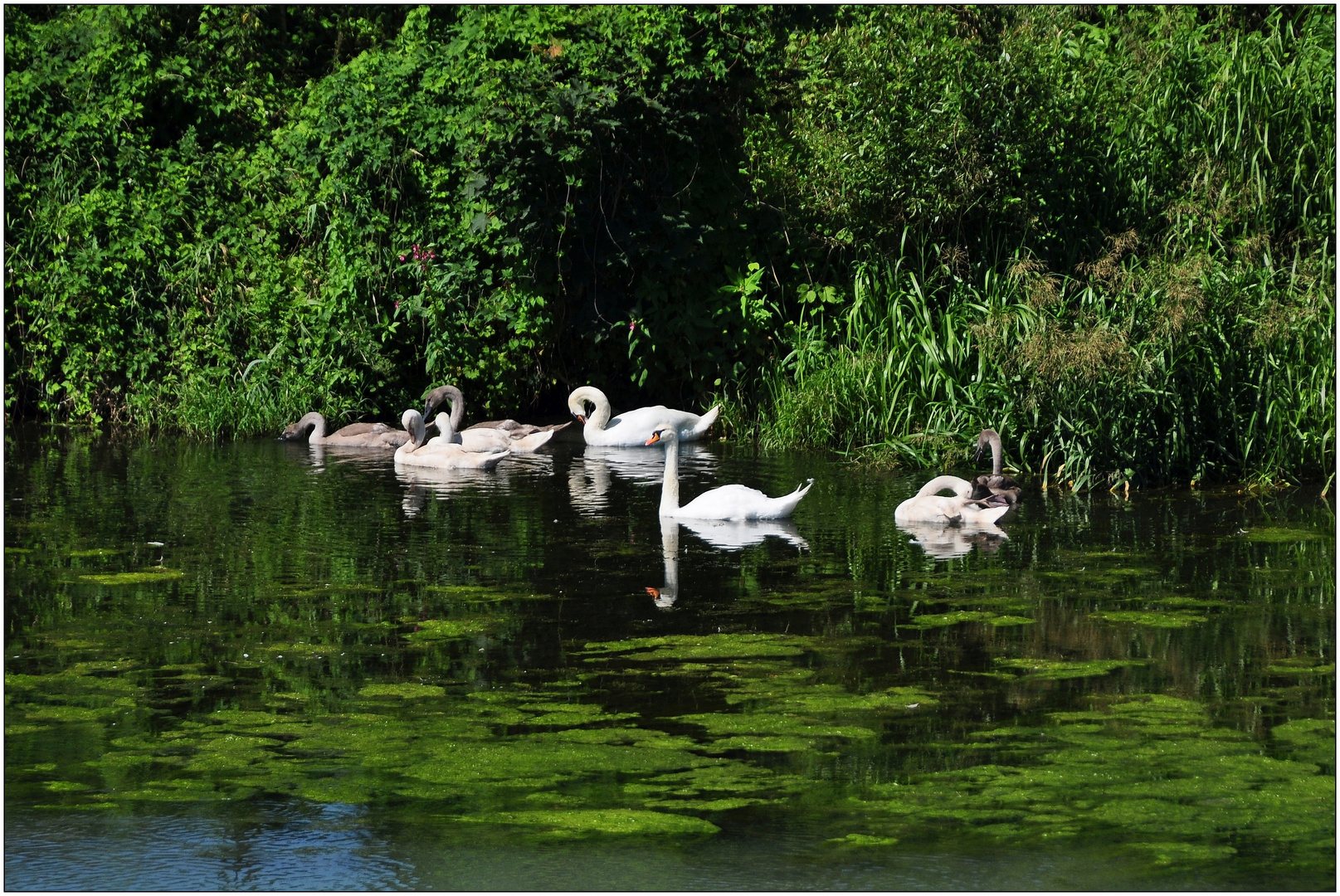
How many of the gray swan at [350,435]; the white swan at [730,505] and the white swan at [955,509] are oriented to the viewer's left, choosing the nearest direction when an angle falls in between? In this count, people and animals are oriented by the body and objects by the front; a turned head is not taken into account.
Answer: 3

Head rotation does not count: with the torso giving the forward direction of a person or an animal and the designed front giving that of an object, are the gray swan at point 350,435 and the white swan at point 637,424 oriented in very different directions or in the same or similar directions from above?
same or similar directions

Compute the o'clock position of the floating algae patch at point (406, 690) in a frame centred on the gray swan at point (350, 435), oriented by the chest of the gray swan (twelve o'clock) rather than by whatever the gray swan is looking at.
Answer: The floating algae patch is roughly at 9 o'clock from the gray swan.

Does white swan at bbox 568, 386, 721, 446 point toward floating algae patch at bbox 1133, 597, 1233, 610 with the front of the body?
no

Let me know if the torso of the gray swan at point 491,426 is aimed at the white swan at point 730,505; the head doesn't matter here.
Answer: no

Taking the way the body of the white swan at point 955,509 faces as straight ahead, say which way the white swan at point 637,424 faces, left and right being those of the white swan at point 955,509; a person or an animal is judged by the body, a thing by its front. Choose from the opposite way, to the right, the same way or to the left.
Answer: the same way

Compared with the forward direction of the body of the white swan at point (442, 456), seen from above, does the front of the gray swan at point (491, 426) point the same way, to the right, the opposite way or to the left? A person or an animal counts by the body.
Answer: the same way

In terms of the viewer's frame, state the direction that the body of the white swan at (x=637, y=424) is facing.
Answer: to the viewer's left

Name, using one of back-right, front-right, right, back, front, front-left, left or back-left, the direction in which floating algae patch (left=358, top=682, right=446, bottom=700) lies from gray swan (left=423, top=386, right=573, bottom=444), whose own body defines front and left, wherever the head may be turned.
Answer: left

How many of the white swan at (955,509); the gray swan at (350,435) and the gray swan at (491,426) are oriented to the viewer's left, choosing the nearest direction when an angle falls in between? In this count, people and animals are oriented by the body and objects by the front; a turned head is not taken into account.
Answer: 3

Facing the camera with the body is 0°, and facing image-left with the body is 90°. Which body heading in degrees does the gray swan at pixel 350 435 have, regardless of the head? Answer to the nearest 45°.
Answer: approximately 90°

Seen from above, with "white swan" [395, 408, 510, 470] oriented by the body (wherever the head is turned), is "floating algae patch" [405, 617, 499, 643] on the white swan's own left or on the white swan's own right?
on the white swan's own left

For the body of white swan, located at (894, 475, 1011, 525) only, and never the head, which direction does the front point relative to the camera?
to the viewer's left

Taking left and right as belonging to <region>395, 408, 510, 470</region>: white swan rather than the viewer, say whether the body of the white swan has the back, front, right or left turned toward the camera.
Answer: left

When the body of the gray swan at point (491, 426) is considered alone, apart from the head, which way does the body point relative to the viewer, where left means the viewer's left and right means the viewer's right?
facing to the left of the viewer

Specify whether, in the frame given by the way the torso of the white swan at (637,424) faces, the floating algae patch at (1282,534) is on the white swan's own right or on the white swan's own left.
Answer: on the white swan's own left

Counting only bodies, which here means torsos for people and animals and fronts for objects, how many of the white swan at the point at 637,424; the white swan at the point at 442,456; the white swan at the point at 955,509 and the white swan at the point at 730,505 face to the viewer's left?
4

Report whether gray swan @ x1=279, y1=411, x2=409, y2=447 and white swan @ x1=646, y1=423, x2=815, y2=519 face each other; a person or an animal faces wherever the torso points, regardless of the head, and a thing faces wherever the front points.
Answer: no

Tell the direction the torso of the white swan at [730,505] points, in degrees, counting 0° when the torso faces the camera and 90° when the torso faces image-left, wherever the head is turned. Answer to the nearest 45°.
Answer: approximately 90°

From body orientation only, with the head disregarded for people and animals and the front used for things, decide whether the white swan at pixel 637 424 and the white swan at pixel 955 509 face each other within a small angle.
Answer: no
